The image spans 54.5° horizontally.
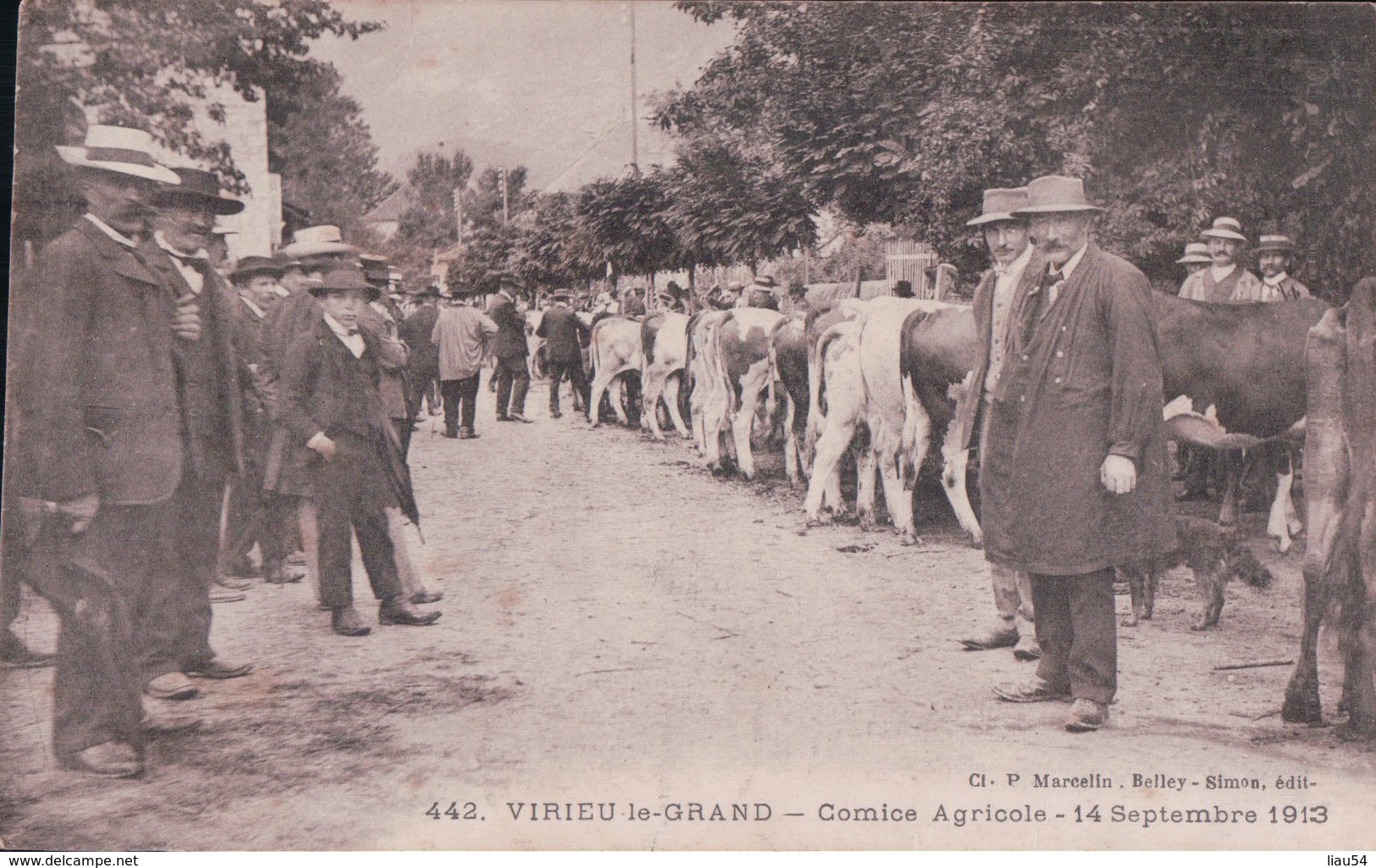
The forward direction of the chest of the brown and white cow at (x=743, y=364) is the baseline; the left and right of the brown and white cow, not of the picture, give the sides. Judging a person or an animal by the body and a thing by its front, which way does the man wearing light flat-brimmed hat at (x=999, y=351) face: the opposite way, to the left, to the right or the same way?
the opposite way

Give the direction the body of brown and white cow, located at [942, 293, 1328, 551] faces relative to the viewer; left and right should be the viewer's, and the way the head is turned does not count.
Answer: facing to the right of the viewer

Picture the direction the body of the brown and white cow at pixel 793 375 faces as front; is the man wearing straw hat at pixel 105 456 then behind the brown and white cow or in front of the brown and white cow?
behind

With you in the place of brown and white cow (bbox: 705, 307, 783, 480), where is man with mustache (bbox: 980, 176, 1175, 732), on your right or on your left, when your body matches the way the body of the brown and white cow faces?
on your right

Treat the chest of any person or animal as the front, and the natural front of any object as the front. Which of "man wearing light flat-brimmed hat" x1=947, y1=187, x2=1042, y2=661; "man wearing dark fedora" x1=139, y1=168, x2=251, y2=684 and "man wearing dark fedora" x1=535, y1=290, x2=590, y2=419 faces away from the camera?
"man wearing dark fedora" x1=535, y1=290, x2=590, y2=419

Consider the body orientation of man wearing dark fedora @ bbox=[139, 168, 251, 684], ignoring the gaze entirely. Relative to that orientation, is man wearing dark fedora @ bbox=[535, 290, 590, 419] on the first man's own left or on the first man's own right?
on the first man's own left

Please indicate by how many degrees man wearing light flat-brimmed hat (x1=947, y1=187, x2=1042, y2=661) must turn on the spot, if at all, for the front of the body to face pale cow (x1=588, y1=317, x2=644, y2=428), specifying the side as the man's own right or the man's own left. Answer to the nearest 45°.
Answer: approximately 90° to the man's own right

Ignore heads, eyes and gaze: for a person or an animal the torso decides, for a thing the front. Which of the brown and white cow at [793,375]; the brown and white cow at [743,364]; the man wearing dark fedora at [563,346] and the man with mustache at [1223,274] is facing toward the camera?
the man with mustache

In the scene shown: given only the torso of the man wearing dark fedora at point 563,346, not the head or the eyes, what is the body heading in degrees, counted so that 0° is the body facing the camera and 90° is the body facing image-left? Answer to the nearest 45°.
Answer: approximately 180°
